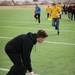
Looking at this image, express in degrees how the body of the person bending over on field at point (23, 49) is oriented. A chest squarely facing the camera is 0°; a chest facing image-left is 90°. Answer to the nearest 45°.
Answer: approximately 270°

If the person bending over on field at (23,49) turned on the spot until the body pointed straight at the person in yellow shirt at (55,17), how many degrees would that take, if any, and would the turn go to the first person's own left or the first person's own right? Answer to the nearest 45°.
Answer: approximately 90° to the first person's own left
